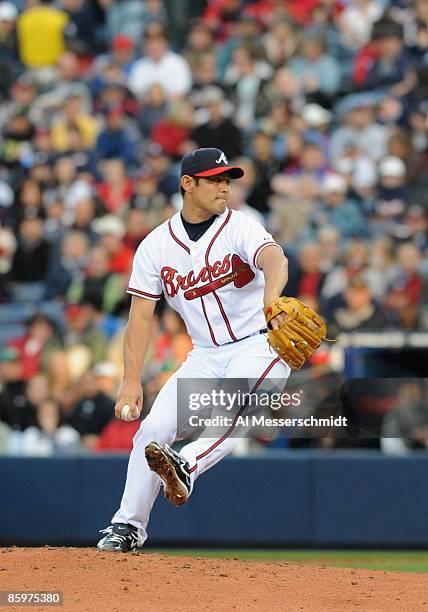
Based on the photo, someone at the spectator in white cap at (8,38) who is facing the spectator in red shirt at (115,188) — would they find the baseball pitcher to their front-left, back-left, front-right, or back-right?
front-right

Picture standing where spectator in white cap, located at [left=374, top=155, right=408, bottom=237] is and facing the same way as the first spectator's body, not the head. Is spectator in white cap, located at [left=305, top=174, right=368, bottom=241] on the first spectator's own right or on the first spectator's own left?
on the first spectator's own right

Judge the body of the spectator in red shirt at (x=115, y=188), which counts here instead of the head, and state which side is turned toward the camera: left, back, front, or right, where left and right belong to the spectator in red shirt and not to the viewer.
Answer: front

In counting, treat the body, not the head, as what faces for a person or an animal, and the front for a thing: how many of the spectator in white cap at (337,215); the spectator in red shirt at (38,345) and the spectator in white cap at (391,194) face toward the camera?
3

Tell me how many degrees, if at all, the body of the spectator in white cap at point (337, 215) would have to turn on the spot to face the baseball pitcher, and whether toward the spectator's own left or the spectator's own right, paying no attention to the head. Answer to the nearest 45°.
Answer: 0° — they already face them

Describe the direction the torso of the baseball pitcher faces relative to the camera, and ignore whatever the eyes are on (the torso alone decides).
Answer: toward the camera

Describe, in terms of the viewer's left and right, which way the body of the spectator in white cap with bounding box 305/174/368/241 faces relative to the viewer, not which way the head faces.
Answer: facing the viewer

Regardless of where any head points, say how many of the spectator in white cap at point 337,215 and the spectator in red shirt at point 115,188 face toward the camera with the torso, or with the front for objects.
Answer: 2
